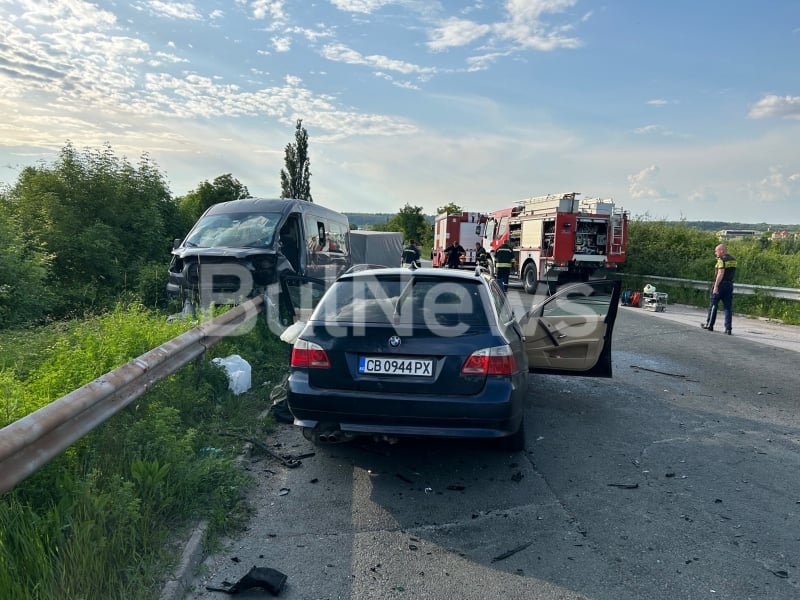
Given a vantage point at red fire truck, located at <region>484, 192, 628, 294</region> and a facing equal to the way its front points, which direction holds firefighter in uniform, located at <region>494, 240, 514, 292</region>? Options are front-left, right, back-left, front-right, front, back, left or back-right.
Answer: left

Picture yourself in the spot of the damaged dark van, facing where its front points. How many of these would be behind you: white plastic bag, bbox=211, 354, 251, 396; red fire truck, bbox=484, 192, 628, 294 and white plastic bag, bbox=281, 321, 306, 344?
1

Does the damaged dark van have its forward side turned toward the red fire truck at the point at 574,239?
no

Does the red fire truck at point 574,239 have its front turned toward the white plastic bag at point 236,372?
no

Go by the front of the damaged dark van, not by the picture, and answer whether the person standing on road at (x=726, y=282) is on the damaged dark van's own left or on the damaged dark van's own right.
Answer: on the damaged dark van's own left

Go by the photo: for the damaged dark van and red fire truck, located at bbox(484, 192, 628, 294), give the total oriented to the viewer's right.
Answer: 0

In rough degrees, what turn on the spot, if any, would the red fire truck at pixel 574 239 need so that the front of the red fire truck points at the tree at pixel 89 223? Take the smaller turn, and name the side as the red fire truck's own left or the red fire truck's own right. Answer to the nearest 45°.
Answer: approximately 90° to the red fire truck's own left

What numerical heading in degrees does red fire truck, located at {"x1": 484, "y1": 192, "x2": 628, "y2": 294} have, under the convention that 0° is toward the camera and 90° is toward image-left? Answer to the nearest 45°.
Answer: approximately 135°

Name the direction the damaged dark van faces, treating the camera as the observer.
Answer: facing the viewer and to the left of the viewer

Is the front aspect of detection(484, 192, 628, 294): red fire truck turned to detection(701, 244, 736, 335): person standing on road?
no

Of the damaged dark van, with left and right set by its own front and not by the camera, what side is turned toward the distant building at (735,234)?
back

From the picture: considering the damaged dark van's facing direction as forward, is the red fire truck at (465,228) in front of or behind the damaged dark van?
behind

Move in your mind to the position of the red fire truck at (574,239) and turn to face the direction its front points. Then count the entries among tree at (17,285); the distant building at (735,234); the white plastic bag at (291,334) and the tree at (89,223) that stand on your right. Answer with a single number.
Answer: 1

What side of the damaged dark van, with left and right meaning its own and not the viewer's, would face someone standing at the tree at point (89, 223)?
right

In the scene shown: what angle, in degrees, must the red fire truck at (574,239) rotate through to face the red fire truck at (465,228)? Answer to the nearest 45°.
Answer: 0° — it already faces it

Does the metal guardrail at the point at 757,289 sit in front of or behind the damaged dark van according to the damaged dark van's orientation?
behind
